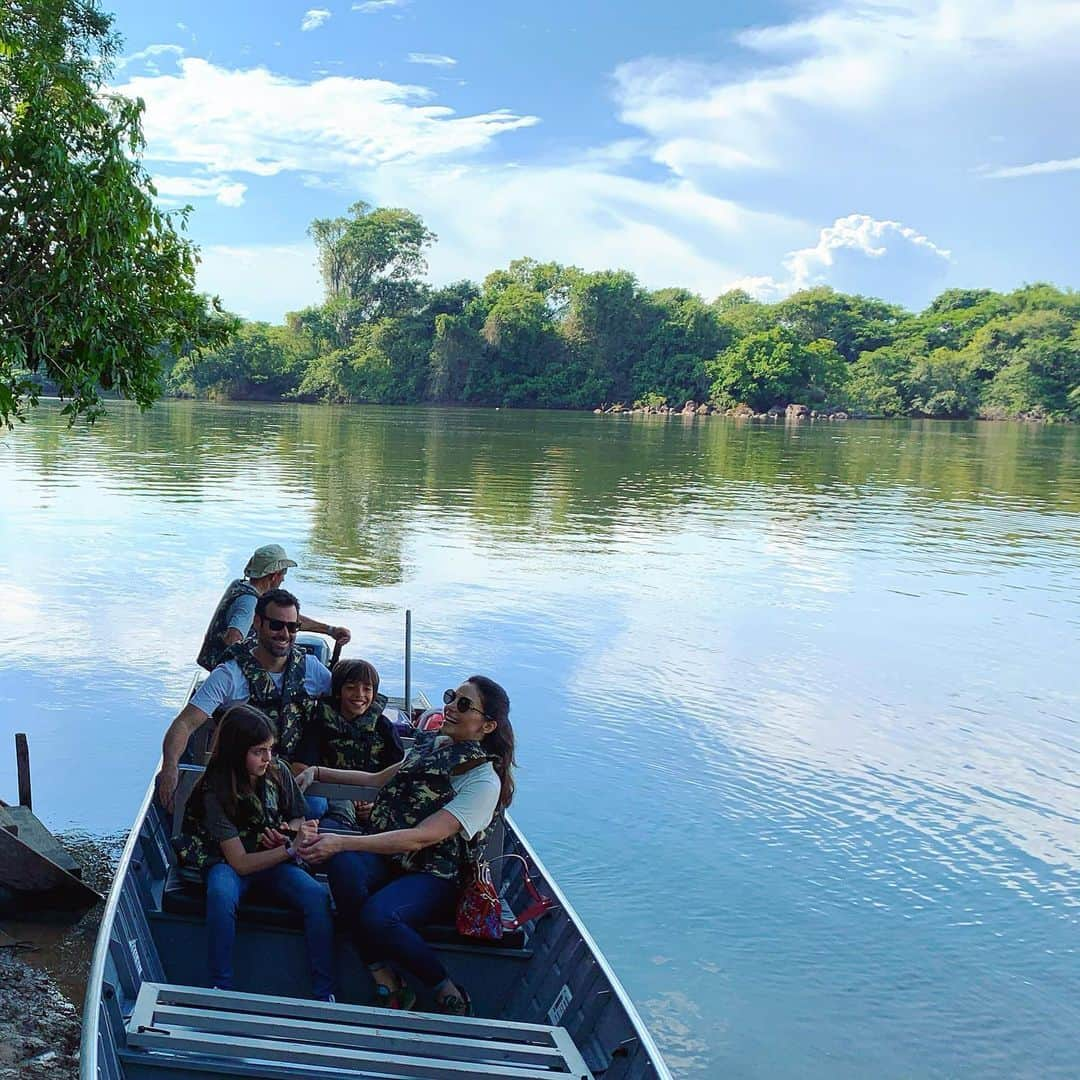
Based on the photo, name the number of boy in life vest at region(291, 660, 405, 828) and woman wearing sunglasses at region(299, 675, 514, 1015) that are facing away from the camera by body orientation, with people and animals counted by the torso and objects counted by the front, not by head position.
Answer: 0

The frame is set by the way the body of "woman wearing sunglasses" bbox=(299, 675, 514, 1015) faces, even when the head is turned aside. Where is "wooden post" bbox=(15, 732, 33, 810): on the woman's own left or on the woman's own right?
on the woman's own right

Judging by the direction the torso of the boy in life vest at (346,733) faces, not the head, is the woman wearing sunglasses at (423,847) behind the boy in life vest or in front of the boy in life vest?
in front

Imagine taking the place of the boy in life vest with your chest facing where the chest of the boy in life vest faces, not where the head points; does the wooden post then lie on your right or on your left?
on your right

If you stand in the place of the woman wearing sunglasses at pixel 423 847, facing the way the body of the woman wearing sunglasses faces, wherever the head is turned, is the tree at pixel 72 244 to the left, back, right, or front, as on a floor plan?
right

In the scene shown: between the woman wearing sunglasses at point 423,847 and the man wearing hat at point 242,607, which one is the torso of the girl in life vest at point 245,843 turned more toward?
the woman wearing sunglasses

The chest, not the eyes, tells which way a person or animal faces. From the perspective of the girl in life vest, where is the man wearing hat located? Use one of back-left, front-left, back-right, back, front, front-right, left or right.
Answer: back-left

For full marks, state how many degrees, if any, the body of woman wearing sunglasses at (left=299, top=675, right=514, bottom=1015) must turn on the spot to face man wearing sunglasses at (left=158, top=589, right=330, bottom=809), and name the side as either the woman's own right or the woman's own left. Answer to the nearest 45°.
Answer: approximately 90° to the woman's own right

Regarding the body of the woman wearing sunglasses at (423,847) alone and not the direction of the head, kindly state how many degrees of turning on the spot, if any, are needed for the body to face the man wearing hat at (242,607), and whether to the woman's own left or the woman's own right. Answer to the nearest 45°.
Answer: approximately 135° to the woman's own right

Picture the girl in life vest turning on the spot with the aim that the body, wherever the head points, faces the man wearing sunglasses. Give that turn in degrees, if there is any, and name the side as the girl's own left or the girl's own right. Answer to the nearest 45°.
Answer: approximately 135° to the girl's own left

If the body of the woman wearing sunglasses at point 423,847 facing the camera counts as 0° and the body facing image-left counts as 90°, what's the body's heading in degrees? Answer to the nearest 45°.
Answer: approximately 45°

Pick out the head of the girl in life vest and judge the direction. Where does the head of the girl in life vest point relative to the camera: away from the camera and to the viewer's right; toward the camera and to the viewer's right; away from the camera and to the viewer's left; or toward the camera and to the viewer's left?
toward the camera and to the viewer's right

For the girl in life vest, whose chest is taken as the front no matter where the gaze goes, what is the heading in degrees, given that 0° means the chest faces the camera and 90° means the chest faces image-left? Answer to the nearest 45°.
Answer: approximately 315°
